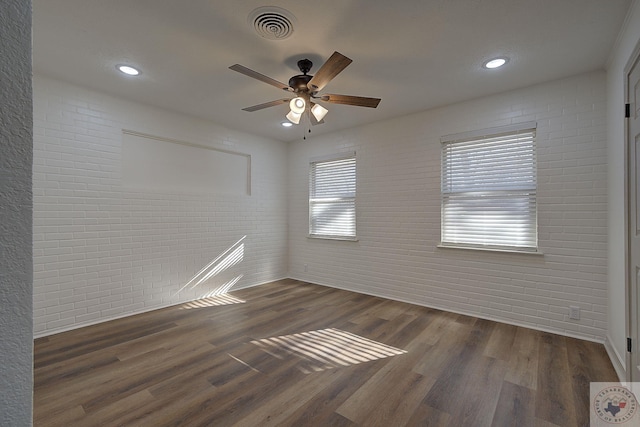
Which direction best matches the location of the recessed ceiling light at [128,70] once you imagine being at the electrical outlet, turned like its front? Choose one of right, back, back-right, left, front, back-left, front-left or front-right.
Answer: front-right

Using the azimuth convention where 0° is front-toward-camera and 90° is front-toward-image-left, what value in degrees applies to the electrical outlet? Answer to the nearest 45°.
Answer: approximately 0°

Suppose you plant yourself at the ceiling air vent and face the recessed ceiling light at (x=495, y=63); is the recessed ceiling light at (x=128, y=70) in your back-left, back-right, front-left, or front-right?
back-left

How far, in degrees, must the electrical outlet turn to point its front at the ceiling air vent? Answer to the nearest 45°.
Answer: approximately 45° to its right

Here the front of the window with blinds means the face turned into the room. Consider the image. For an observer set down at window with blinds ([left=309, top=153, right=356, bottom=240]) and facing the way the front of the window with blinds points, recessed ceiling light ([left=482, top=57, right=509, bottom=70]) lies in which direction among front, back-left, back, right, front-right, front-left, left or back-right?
left

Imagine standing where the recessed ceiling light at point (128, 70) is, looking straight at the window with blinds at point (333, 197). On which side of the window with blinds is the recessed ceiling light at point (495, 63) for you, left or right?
right

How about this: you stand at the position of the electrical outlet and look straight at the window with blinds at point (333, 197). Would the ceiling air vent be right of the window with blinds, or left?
left

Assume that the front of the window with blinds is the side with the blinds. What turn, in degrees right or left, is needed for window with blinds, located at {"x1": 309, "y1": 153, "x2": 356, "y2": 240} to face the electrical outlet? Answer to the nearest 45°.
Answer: approximately 90° to its left

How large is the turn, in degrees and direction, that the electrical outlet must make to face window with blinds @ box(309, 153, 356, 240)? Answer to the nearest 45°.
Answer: approximately 90° to its right

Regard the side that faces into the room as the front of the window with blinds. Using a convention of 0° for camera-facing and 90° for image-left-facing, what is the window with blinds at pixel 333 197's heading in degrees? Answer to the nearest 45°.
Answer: approximately 45°

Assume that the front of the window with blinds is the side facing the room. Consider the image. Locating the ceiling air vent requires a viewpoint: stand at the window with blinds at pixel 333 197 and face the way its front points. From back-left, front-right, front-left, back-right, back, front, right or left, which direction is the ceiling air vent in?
front-left

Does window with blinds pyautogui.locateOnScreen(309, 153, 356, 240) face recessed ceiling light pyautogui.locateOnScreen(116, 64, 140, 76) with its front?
yes
